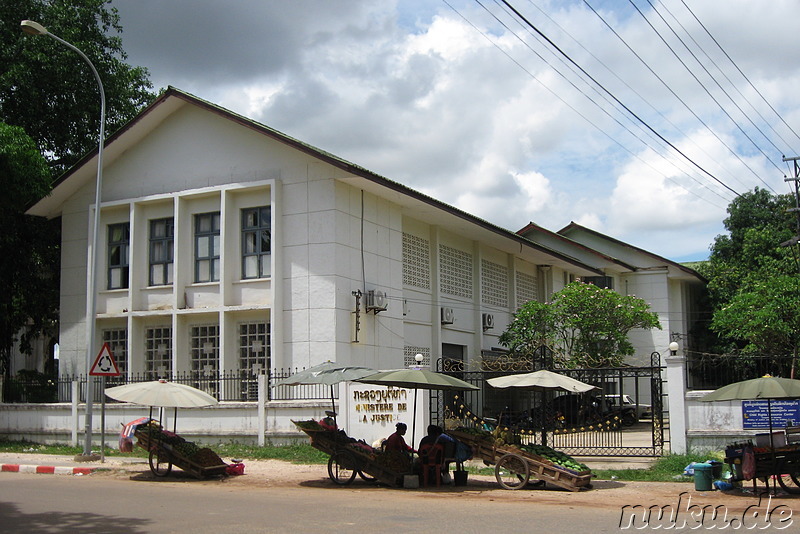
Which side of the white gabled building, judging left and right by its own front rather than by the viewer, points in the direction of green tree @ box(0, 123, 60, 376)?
right

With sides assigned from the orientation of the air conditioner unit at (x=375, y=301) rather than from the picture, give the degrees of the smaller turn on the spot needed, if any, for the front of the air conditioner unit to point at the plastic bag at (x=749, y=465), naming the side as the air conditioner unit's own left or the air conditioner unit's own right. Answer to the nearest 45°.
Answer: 0° — it already faces it

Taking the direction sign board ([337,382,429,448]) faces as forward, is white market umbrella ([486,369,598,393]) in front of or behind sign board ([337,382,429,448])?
in front

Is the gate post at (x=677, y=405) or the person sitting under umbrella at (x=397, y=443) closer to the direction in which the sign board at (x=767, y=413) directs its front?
the person sitting under umbrella

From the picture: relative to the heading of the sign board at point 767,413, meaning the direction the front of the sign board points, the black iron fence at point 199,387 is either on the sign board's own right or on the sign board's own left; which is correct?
on the sign board's own right

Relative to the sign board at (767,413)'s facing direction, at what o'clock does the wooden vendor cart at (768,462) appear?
The wooden vendor cart is roughly at 12 o'clock from the sign board.

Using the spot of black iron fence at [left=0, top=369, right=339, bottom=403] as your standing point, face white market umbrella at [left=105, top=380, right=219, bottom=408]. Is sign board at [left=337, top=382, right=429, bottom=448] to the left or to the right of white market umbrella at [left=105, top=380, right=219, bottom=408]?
left

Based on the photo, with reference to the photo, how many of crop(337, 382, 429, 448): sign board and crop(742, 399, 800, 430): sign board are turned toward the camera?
2

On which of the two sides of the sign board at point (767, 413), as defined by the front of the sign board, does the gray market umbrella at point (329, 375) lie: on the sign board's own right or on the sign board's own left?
on the sign board's own right

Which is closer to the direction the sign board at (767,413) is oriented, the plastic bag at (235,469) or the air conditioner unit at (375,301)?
the plastic bag

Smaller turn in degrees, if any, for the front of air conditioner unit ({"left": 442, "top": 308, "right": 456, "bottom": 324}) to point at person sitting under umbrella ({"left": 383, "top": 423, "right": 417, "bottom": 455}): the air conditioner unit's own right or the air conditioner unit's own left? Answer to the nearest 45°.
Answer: approximately 45° to the air conditioner unit's own right
